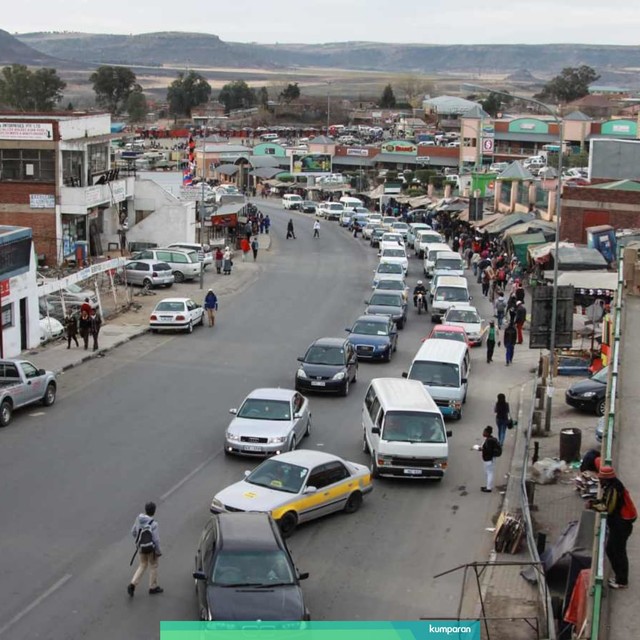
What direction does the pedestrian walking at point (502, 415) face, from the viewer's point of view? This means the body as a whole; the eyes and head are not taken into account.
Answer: away from the camera

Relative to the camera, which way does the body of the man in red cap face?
to the viewer's left

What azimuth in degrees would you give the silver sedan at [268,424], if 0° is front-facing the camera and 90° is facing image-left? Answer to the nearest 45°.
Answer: approximately 45°

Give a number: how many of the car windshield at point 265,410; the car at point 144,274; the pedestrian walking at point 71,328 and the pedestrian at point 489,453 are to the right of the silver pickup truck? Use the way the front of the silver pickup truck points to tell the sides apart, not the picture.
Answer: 2

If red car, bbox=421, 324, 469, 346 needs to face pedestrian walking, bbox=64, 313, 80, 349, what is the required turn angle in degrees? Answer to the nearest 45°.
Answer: approximately 90° to its right

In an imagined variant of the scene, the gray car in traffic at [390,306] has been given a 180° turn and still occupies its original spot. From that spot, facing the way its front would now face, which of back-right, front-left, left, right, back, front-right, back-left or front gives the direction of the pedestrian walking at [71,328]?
back-left

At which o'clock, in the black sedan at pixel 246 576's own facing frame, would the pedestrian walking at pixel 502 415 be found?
The pedestrian walking is roughly at 7 o'clock from the black sedan.
